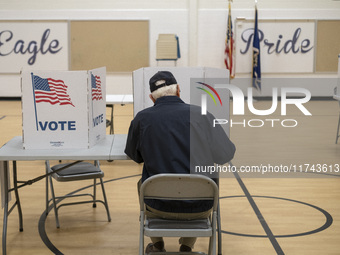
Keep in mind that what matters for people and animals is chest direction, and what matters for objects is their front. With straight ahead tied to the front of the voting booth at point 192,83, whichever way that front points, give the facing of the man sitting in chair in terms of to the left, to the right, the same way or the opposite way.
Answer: the opposite way

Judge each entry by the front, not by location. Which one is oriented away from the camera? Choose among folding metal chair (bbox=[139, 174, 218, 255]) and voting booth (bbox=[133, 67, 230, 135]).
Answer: the folding metal chair

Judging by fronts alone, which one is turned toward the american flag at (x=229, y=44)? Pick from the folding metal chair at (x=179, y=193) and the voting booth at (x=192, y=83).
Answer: the folding metal chair

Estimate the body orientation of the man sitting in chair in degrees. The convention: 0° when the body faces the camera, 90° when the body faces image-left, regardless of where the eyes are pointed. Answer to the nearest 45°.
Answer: approximately 180°

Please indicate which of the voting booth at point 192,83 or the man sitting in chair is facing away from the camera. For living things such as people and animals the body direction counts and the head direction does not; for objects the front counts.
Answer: the man sitting in chair

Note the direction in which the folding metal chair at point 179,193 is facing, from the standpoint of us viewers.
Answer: facing away from the viewer

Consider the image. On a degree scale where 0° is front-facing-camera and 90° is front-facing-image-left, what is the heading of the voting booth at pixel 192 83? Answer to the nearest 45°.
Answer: approximately 0°

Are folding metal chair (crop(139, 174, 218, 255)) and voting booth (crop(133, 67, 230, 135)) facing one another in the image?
yes

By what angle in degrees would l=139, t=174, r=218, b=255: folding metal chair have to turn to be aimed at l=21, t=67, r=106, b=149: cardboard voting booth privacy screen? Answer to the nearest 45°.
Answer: approximately 45° to its left

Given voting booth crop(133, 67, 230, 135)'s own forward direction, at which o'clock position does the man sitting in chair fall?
The man sitting in chair is roughly at 12 o'clock from the voting booth.

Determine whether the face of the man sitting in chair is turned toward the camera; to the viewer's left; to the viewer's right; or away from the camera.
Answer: away from the camera

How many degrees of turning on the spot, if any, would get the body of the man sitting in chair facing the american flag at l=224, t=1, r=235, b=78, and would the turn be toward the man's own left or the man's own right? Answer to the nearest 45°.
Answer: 0° — they already face it

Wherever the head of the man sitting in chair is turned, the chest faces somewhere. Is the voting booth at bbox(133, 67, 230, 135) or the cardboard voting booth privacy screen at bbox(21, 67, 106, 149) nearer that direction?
the voting booth

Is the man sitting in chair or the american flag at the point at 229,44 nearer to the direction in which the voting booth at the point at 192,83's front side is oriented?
the man sitting in chair
